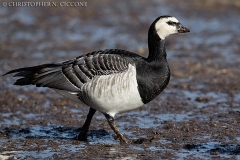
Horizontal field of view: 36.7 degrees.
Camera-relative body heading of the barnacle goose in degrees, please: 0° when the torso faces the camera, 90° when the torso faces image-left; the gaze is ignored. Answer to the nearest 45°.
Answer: approximately 270°
